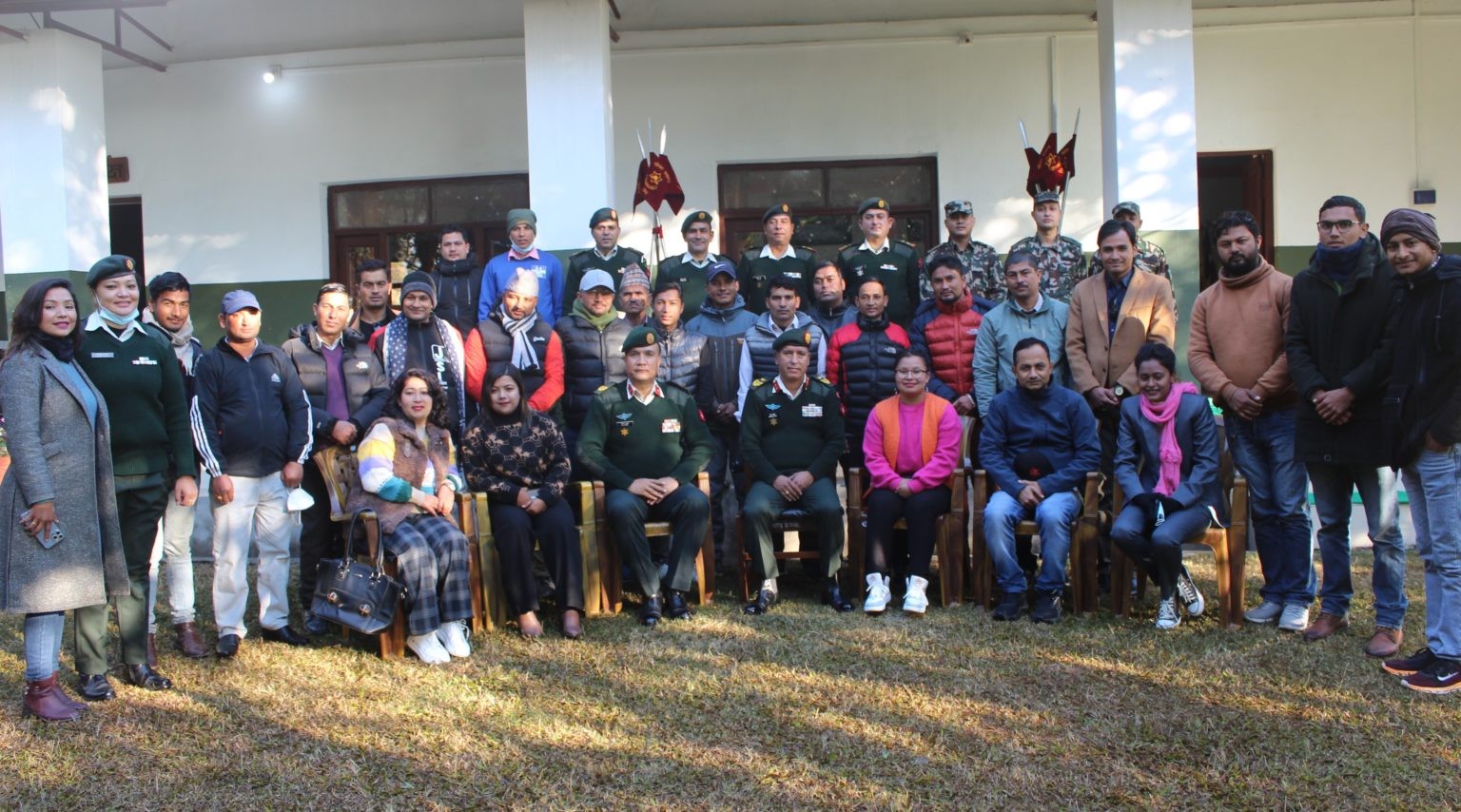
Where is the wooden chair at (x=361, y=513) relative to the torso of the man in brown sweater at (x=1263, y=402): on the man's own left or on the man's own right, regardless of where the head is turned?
on the man's own right

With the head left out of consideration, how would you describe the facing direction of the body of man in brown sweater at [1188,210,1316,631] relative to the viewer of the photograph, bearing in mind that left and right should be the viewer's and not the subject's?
facing the viewer

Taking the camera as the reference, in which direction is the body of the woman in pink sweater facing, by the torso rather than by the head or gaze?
toward the camera

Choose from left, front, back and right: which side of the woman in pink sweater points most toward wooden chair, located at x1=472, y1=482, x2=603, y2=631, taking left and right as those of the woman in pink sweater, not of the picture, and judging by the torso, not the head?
right

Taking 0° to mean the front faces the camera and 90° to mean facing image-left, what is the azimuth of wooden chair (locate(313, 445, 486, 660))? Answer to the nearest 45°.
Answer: approximately 315°

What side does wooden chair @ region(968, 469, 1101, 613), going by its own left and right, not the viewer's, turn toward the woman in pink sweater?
right

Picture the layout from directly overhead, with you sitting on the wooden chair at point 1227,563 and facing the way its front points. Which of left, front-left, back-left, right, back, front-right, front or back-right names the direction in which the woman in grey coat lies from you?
front-right

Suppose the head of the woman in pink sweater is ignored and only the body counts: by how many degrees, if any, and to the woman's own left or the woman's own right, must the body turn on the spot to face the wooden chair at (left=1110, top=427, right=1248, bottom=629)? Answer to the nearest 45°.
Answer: approximately 90° to the woman's own left

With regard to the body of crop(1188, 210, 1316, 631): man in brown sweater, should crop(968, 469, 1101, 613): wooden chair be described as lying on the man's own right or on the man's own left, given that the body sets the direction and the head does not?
on the man's own right

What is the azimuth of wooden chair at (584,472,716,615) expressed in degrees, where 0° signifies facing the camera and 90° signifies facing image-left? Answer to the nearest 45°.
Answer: approximately 0°
